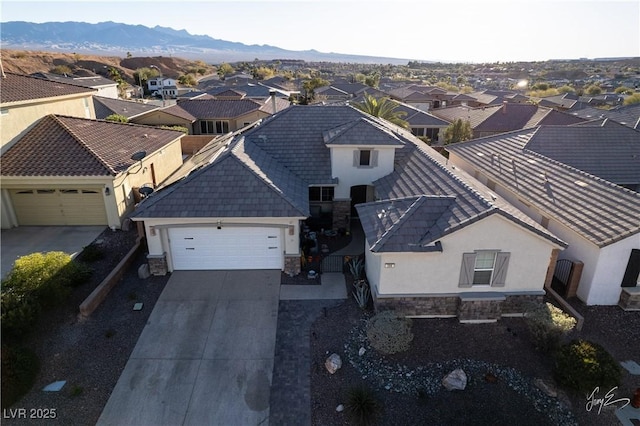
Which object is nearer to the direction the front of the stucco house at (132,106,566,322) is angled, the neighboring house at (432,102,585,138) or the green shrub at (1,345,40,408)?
the green shrub

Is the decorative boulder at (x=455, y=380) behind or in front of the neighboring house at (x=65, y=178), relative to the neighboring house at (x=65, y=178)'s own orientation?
in front

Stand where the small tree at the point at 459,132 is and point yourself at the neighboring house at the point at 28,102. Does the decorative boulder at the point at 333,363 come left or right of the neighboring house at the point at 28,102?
left

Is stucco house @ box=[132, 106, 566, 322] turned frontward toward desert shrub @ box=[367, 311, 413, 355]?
yes

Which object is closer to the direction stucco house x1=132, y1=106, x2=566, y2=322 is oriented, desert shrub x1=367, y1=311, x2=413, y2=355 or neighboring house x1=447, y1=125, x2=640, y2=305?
the desert shrub

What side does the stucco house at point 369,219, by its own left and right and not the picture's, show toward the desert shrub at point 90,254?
right

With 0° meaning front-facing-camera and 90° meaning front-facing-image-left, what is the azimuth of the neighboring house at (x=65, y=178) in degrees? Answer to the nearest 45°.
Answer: approximately 0°

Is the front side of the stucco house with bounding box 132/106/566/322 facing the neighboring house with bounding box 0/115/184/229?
no

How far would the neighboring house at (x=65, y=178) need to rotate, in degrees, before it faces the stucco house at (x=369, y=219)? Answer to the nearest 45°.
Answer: approximately 45° to its left

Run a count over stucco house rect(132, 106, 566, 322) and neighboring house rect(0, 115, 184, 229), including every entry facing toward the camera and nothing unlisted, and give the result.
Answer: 2

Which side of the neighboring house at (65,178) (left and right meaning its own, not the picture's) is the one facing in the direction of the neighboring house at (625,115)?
left

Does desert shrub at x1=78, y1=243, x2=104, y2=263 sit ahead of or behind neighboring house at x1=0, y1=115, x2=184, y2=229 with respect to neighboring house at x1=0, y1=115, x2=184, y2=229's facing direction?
ahead

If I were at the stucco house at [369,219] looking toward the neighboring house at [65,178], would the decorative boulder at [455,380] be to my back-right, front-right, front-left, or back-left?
back-left

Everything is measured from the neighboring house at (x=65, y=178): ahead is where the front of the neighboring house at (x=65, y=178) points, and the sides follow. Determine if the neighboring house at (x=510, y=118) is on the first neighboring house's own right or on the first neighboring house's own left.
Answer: on the first neighboring house's own left

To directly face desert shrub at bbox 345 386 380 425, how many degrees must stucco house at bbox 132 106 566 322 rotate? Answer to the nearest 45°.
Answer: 0° — it already faces it

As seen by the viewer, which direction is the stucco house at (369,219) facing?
toward the camera

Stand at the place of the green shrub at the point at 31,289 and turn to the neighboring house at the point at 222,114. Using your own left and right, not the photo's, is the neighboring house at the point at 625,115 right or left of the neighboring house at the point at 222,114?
right

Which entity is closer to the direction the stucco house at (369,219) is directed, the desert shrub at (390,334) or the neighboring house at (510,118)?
the desert shrub

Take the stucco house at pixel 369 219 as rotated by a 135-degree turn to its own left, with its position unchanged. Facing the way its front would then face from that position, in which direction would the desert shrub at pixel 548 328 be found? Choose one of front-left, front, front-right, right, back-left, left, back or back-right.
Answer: right
